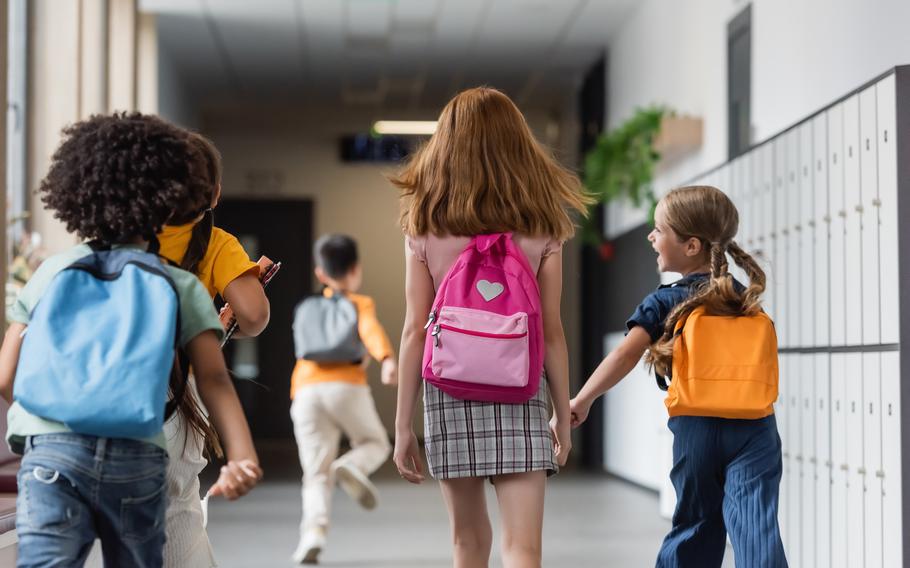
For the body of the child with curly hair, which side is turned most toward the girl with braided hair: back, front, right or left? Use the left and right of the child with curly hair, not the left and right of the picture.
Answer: right

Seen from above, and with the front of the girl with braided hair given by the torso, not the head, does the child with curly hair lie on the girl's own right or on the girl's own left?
on the girl's own left

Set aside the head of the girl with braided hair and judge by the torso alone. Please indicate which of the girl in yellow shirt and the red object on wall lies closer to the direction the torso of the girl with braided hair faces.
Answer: the red object on wall

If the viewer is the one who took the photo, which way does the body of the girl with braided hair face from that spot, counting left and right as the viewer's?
facing away from the viewer and to the left of the viewer

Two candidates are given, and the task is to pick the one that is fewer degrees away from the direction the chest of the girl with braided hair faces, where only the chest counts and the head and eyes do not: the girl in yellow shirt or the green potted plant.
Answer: the green potted plant

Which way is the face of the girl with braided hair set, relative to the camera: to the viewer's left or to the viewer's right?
to the viewer's left

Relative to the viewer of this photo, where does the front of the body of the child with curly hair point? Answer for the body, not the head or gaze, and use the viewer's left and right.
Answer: facing away from the viewer

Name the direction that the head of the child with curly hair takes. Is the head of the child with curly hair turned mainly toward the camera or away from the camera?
away from the camera
